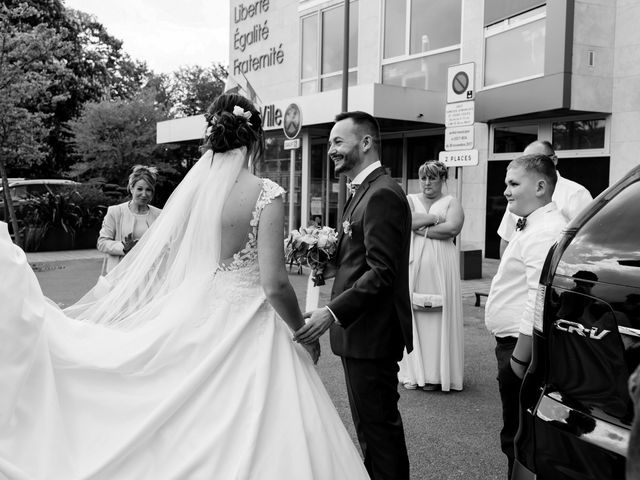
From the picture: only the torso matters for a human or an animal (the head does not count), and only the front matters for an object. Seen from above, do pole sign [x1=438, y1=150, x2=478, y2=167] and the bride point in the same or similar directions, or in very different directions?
very different directions

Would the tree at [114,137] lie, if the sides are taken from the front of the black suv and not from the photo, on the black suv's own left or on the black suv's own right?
on the black suv's own left

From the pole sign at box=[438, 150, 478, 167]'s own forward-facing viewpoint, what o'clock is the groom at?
The groom is roughly at 12 o'clock from the pole sign.

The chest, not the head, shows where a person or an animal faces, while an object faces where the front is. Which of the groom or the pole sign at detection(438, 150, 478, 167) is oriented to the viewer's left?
the groom

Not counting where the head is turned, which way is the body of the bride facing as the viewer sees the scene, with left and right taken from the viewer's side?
facing away from the viewer and to the right of the viewer

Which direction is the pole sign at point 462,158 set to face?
toward the camera

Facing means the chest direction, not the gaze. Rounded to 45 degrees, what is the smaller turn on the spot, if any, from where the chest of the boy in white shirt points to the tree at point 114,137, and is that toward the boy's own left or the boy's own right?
approximately 45° to the boy's own right

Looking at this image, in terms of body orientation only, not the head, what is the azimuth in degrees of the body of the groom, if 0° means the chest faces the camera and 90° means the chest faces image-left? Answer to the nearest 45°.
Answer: approximately 90°

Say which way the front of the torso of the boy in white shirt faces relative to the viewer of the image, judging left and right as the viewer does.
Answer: facing to the left of the viewer

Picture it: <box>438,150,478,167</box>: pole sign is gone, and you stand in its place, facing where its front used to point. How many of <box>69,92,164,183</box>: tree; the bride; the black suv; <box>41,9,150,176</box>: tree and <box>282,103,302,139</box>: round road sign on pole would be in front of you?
2

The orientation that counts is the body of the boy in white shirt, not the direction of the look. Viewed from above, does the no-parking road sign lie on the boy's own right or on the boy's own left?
on the boy's own right

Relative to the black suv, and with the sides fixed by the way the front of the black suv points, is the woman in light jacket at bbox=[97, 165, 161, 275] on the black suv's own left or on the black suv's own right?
on the black suv's own left

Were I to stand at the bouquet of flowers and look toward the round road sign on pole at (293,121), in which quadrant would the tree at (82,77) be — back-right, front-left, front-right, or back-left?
front-left

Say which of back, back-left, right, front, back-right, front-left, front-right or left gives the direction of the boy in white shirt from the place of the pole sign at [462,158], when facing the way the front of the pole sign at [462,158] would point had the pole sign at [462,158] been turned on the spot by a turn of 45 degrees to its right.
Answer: front-left

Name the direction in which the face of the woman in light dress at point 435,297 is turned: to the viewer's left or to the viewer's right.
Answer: to the viewer's left

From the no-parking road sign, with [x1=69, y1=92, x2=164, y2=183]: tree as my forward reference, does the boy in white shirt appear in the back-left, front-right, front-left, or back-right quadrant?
back-left

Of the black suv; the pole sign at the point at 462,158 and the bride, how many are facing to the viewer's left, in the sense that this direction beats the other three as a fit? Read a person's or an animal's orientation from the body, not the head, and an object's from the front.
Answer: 0

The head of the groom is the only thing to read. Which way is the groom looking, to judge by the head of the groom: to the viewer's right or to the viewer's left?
to the viewer's left
